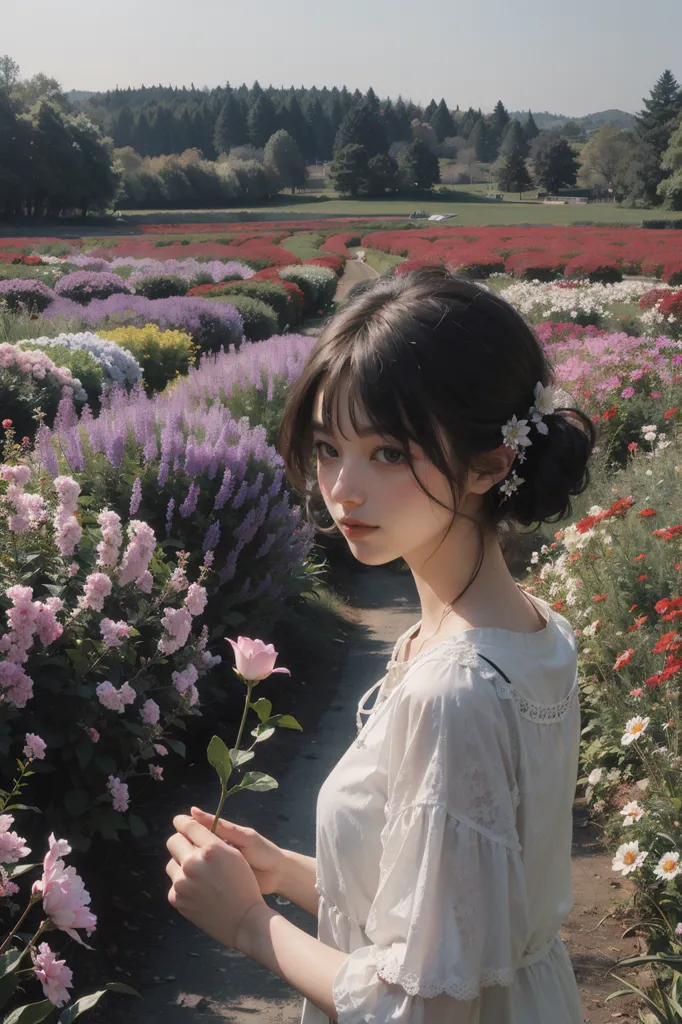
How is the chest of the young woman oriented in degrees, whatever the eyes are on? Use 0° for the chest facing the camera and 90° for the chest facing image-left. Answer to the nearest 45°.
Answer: approximately 90°

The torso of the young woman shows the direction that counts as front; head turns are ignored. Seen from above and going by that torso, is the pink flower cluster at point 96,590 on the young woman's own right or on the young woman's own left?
on the young woman's own right

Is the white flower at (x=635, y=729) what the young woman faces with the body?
no

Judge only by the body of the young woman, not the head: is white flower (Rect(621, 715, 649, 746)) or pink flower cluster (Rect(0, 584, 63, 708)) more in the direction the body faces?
the pink flower cluster

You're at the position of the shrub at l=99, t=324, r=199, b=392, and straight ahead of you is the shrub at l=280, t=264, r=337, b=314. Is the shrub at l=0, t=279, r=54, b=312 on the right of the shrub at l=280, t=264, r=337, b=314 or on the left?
left

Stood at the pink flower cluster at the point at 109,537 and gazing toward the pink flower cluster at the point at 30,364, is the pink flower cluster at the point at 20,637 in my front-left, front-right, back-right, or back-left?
back-left

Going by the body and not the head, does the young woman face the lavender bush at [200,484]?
no

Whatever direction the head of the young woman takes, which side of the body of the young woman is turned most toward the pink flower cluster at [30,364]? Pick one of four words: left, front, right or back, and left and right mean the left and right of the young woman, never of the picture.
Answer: right

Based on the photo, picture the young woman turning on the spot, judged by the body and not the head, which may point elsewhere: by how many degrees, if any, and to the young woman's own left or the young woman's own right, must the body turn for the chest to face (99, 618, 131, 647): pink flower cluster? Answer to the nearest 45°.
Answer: approximately 45° to the young woman's own right

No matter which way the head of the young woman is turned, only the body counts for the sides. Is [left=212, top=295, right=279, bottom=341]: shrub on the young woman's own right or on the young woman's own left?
on the young woman's own right

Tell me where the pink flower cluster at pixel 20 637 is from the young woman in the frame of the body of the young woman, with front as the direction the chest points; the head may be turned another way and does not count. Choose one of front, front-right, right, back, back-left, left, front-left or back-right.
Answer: front-right

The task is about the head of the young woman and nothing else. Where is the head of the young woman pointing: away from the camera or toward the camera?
toward the camera

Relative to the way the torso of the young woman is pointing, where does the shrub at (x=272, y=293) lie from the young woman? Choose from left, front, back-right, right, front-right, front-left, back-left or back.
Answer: right

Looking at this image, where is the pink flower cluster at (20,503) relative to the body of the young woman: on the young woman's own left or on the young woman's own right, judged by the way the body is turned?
on the young woman's own right
